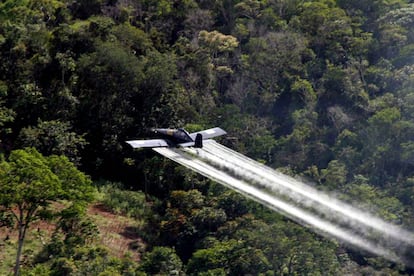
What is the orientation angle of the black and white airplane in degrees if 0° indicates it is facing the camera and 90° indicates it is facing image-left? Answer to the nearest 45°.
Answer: approximately 135°

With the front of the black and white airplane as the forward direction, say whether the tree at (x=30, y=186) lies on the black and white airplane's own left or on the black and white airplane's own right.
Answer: on the black and white airplane's own left

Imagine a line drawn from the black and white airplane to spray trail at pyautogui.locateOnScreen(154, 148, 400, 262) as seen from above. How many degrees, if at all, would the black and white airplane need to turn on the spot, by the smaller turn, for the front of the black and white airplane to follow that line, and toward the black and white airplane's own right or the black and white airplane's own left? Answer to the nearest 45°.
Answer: approximately 135° to the black and white airplane's own right

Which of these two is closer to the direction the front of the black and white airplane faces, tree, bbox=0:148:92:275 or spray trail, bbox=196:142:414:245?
the tree
